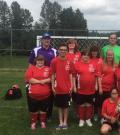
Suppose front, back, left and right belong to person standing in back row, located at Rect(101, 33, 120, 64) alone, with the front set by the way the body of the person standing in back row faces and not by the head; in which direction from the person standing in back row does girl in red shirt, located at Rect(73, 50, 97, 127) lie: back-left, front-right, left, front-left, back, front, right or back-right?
front-right

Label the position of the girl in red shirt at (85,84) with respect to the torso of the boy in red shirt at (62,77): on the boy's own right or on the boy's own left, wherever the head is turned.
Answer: on the boy's own left

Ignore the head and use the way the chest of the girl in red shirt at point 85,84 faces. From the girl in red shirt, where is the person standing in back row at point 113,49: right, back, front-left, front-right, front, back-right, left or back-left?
back-left

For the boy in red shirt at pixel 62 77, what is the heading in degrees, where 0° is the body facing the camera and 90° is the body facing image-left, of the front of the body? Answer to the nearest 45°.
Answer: approximately 0°

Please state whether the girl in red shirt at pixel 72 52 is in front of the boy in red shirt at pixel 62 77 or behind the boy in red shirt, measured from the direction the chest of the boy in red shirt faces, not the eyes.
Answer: behind

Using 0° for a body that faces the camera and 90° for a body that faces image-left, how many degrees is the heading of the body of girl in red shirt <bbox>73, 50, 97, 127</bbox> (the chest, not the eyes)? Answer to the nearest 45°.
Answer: approximately 0°

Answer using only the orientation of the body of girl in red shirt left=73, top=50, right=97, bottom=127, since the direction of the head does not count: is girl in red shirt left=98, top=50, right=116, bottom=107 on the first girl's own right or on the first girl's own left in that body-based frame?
on the first girl's own left
